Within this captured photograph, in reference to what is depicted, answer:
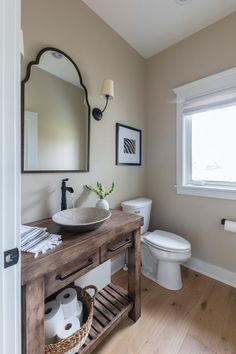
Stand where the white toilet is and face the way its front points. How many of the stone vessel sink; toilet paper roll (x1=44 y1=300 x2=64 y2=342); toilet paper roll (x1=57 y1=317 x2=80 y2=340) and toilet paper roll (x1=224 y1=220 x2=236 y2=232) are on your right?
3

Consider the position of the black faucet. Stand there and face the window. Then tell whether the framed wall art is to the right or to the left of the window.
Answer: left

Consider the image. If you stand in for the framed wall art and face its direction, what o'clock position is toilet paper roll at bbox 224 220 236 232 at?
The toilet paper roll is roughly at 11 o'clock from the framed wall art.

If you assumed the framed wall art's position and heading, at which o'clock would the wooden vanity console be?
The wooden vanity console is roughly at 2 o'clock from the framed wall art.

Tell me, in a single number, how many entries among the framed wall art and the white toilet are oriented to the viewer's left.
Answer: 0

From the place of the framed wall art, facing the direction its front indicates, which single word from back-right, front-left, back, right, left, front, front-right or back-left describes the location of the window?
front-left

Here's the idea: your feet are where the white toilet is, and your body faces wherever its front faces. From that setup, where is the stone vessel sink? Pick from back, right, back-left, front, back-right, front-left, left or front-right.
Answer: right

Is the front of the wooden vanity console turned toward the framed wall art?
no

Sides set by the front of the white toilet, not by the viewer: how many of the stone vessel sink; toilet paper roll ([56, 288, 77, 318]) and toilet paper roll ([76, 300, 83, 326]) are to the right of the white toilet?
3

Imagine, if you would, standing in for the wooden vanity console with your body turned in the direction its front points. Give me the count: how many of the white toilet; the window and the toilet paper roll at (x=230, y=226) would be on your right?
0

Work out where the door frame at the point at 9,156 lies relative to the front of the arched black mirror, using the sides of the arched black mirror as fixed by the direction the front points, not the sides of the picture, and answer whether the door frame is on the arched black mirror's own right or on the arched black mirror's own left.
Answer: on the arched black mirror's own right

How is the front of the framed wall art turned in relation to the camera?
facing the viewer and to the right of the viewer

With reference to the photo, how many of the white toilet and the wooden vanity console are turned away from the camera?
0

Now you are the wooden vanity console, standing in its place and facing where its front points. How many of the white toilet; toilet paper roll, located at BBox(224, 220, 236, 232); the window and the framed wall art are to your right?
0

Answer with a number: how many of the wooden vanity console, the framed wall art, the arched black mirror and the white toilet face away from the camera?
0

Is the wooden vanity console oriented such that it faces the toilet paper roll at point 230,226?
no
